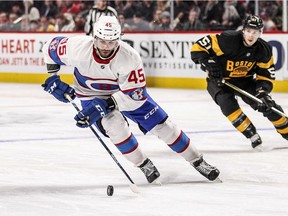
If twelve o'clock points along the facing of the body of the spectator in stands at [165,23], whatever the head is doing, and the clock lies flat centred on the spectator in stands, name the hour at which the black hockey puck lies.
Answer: The black hockey puck is roughly at 12 o'clock from the spectator in stands.

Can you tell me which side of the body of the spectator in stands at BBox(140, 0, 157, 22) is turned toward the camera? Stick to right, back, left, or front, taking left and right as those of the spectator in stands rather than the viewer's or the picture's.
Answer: front

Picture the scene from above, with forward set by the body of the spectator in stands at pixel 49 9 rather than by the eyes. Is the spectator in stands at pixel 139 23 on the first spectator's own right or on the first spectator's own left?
on the first spectator's own left

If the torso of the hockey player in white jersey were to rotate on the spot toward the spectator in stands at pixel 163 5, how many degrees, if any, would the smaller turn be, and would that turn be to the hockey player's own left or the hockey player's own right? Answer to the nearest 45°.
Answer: approximately 180°

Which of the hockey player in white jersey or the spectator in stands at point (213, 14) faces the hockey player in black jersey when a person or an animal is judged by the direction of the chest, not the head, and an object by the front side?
the spectator in stands

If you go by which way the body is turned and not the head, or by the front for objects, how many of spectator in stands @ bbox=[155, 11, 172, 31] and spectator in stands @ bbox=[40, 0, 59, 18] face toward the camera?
2

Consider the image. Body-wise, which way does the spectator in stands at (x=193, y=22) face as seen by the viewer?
toward the camera

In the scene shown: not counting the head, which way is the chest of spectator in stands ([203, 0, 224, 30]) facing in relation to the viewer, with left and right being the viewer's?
facing the viewer

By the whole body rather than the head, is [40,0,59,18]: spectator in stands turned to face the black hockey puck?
yes
